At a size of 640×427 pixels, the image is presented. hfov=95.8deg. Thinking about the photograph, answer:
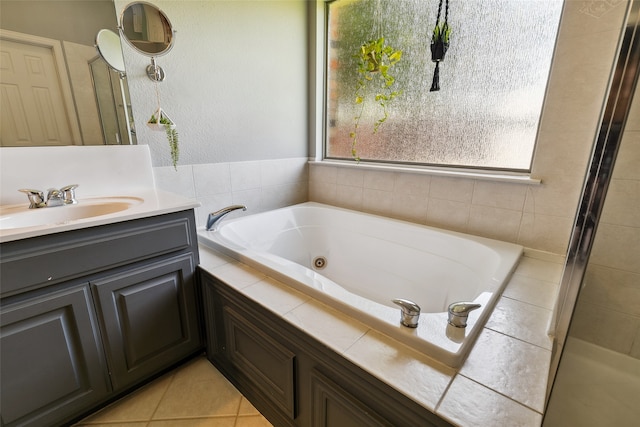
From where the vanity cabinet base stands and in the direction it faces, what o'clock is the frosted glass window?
The frosted glass window is roughly at 11 o'clock from the vanity cabinet base.

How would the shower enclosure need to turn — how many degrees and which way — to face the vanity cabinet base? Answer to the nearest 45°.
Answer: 0° — it already faces it

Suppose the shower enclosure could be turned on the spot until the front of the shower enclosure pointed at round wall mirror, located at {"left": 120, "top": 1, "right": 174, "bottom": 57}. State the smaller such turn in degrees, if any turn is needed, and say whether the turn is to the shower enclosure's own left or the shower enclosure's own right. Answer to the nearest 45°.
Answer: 0° — it already faces it

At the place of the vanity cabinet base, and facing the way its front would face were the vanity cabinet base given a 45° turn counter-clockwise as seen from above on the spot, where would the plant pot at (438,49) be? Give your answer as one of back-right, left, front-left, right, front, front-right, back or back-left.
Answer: front

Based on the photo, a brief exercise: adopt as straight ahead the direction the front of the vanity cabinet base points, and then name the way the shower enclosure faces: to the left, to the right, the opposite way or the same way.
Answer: the opposite way

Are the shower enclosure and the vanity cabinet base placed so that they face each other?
yes

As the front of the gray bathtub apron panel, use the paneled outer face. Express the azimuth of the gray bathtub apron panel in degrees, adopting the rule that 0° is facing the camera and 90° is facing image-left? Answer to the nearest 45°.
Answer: approximately 45°

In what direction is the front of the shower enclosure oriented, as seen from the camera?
facing the viewer and to the left of the viewer
